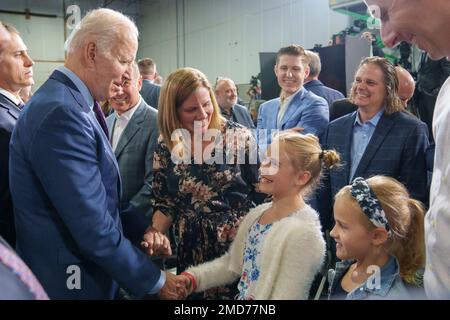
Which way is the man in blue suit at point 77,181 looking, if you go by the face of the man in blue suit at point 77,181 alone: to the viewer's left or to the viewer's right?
to the viewer's right

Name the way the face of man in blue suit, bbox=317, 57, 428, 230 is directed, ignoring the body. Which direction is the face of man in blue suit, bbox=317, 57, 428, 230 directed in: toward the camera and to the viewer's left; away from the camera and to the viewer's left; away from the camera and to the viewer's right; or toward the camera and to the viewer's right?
toward the camera and to the viewer's left

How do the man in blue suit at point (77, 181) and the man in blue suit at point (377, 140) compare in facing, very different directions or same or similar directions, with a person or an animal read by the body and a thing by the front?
very different directions

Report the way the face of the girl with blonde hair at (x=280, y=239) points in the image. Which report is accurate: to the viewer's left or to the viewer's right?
to the viewer's left

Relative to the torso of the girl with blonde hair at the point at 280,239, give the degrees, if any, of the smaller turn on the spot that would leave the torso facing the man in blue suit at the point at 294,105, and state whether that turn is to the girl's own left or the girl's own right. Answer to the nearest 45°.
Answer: approximately 135° to the girl's own right

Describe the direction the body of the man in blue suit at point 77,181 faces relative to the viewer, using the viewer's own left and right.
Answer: facing to the right of the viewer

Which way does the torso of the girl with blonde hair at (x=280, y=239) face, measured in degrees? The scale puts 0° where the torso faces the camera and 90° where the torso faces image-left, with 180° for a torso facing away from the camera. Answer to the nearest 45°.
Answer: approximately 45°

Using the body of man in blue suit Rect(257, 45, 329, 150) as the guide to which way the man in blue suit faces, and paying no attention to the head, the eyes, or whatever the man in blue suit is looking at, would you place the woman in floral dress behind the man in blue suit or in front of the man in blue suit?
in front

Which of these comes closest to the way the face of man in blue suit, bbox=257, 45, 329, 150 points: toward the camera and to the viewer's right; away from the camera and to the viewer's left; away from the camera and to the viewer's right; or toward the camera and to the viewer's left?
toward the camera and to the viewer's left
